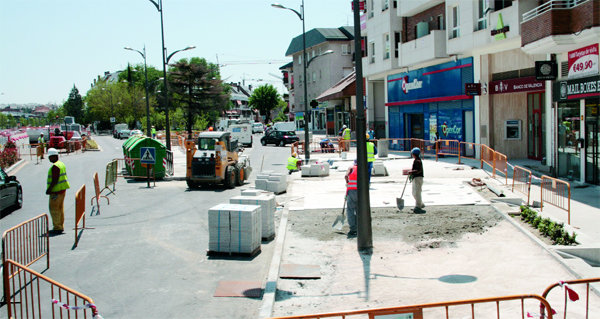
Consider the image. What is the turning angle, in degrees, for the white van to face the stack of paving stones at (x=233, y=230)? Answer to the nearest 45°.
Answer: approximately 45° to its left

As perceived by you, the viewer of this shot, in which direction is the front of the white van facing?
facing away from the viewer

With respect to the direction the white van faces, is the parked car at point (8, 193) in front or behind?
in front

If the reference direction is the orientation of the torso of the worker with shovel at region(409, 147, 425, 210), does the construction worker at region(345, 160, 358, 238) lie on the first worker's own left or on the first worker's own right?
on the first worker's own left

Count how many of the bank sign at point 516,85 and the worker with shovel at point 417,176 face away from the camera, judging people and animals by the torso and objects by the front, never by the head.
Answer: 0

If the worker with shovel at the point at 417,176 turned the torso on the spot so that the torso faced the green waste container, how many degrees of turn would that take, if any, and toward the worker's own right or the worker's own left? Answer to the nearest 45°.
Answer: approximately 45° to the worker's own right

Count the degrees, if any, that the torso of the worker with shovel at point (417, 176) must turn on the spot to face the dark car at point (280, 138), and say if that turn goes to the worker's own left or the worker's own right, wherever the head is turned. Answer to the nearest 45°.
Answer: approximately 90° to the worker's own right

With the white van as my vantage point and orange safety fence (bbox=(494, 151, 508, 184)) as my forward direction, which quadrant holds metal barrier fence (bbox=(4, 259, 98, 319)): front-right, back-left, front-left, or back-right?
front-right

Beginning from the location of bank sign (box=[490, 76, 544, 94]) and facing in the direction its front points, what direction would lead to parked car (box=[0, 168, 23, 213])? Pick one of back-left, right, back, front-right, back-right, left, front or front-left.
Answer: front

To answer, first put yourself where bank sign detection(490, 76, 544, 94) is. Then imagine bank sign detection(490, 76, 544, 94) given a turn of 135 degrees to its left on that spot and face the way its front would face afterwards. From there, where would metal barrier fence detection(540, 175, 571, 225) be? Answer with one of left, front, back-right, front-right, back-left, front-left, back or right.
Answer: right

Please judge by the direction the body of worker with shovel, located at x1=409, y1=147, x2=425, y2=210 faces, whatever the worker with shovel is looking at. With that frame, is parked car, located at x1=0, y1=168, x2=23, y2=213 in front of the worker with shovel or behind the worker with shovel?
in front

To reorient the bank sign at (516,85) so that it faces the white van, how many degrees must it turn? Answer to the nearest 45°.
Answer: approximately 90° to its right

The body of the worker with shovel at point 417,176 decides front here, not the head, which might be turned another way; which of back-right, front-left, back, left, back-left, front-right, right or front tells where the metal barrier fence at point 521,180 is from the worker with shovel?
back-right

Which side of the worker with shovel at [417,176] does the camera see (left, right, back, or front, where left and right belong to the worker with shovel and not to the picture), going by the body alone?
left
